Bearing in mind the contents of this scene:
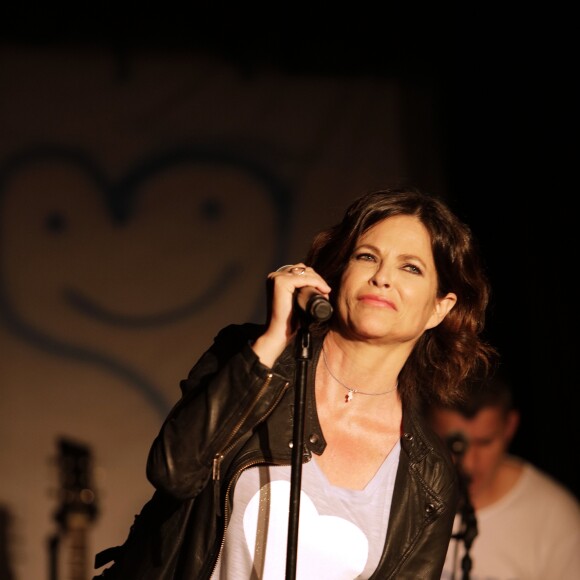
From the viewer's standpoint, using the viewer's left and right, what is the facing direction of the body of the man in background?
facing the viewer and to the left of the viewer

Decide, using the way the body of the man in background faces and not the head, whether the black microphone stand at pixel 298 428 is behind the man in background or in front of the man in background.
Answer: in front

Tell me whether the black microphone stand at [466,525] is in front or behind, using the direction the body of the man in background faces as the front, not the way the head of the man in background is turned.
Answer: in front
